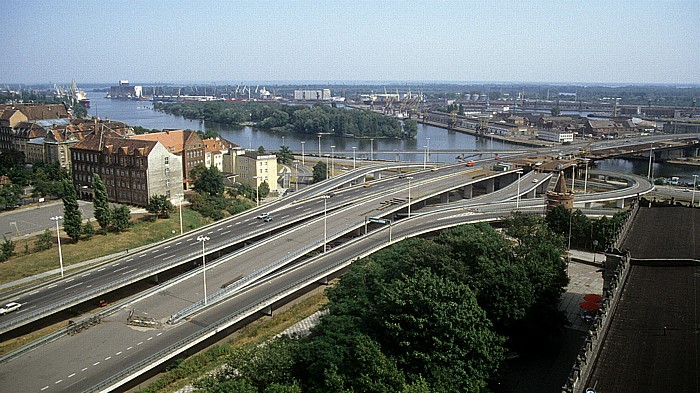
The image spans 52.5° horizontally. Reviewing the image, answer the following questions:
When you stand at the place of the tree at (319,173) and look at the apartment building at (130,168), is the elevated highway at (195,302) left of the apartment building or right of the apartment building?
left

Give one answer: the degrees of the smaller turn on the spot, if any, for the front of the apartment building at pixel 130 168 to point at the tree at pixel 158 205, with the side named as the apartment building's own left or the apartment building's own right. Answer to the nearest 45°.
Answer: approximately 45° to the apartment building's own left

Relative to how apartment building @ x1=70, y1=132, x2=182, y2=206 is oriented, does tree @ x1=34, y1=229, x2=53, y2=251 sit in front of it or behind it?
in front

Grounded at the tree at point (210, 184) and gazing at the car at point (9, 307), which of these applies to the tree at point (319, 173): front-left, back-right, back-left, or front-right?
back-left
